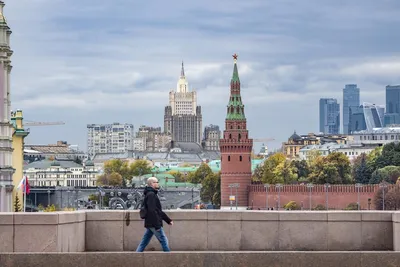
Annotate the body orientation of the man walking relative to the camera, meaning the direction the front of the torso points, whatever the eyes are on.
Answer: to the viewer's right
